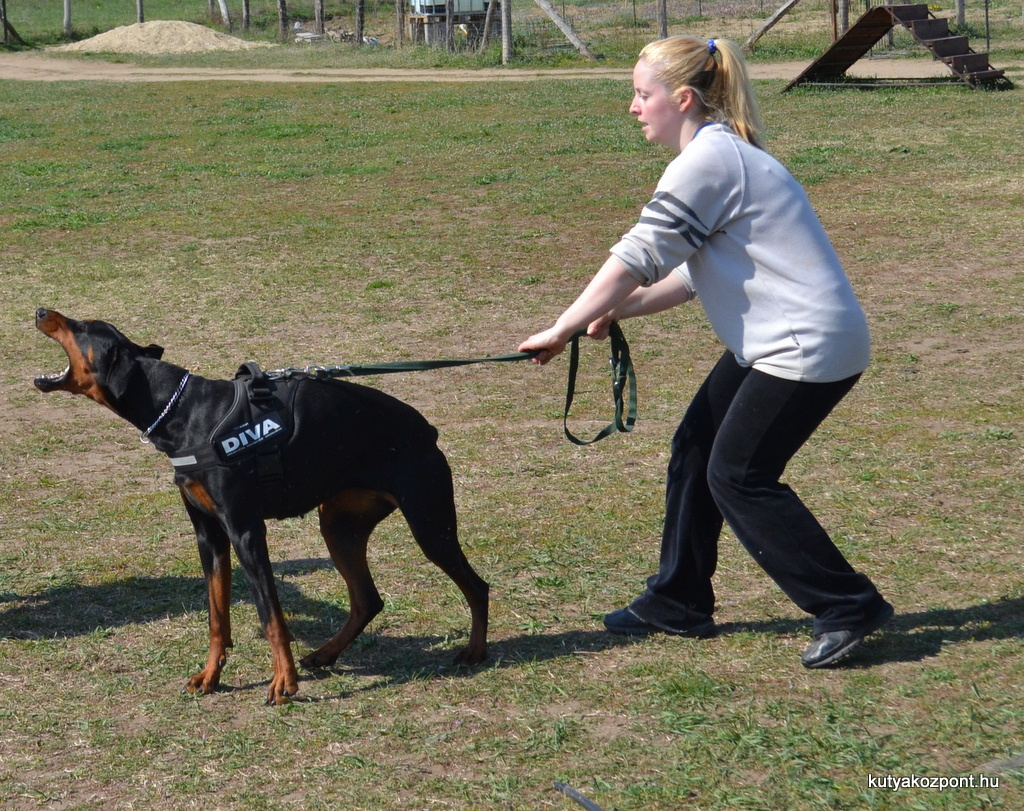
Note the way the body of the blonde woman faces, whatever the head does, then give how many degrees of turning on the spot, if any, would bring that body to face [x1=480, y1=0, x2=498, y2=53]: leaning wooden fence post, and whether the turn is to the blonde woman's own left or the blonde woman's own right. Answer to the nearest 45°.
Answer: approximately 90° to the blonde woman's own right

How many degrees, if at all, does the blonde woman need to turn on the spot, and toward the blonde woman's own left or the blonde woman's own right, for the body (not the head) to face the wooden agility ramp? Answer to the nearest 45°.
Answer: approximately 90° to the blonde woman's own right

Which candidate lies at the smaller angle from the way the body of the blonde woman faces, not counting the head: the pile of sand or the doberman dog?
the doberman dog

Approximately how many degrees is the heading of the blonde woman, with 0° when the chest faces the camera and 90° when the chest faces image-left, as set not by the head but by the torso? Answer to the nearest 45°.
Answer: approximately 90°

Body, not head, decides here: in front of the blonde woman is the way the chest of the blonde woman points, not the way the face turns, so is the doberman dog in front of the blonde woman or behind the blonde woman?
in front

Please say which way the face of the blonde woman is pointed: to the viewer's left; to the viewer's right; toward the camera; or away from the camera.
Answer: to the viewer's left

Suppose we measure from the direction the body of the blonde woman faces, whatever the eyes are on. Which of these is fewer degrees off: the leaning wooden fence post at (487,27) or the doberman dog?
the doberman dog

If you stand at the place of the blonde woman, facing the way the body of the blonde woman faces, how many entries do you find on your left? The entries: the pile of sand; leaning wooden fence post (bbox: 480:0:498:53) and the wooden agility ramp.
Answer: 0
